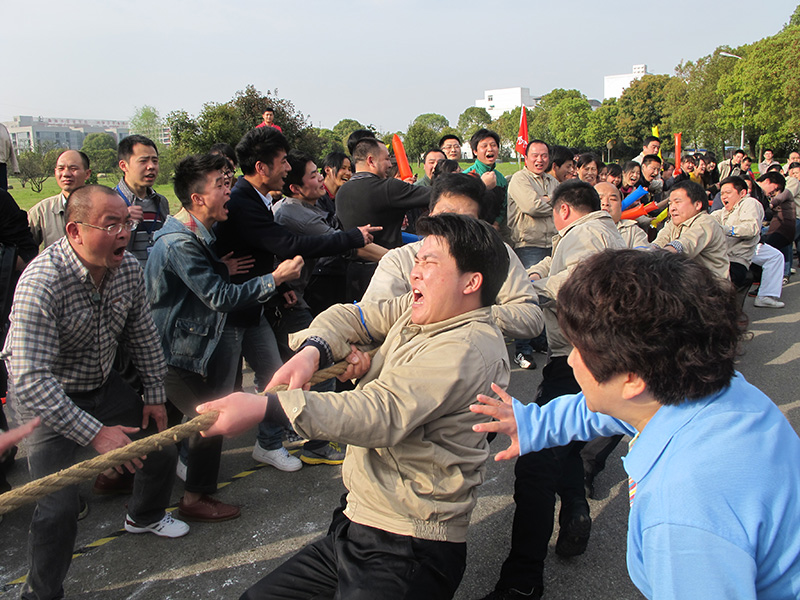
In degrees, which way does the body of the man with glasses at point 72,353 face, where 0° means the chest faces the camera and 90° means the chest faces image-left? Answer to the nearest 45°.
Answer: approximately 315°

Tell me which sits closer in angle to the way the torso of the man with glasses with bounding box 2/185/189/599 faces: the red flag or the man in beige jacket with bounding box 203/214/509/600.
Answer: the man in beige jacket

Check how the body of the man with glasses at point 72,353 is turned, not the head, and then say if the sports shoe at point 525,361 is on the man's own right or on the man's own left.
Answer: on the man's own left

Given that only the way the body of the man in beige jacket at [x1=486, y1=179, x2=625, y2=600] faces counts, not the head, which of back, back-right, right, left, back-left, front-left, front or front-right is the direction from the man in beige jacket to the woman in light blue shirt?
back-left

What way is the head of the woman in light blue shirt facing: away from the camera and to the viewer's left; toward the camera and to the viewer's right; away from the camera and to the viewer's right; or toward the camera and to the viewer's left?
away from the camera and to the viewer's left

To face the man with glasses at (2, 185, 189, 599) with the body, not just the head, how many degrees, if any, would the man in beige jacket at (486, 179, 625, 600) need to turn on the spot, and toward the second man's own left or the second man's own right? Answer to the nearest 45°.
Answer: approximately 45° to the second man's own left

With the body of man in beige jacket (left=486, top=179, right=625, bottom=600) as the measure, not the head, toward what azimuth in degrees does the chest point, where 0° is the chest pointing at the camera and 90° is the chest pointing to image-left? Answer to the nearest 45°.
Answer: approximately 135°

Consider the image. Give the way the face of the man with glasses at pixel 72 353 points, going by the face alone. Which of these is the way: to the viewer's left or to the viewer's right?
to the viewer's right

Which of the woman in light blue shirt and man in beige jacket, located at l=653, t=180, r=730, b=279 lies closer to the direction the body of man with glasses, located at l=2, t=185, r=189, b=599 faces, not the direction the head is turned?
the woman in light blue shirt

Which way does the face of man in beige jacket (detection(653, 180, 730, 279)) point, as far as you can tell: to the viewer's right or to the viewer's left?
to the viewer's left

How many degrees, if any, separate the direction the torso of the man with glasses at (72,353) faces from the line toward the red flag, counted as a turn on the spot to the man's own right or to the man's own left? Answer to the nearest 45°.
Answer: approximately 90° to the man's own left

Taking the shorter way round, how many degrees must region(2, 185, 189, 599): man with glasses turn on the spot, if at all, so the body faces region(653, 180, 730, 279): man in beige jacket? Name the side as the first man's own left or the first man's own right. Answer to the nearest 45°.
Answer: approximately 45° to the first man's own left
